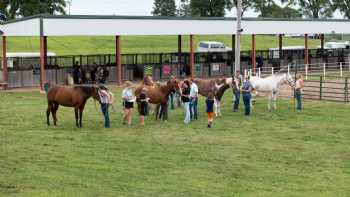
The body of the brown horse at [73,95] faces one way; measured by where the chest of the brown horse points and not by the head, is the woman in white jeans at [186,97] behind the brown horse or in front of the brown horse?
in front

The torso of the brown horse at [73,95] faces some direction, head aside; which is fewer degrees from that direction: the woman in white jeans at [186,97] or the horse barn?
the woman in white jeans

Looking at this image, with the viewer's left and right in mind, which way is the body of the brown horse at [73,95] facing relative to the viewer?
facing to the right of the viewer

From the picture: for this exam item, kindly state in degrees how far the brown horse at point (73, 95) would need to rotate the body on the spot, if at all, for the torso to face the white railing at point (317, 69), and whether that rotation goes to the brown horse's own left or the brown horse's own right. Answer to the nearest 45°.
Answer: approximately 45° to the brown horse's own left
